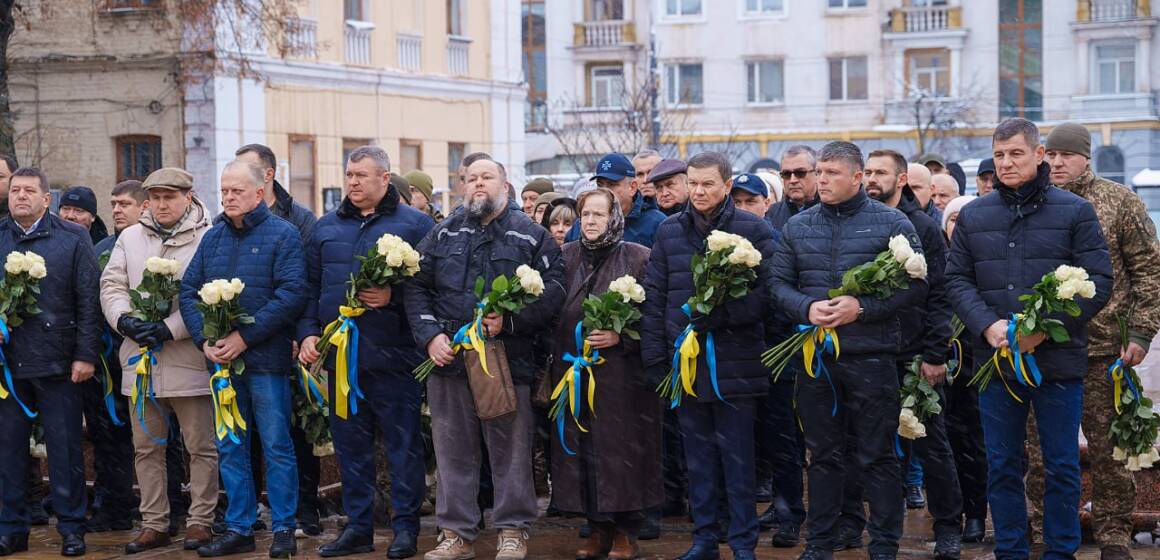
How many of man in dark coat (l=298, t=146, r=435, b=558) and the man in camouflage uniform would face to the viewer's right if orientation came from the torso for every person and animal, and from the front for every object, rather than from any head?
0

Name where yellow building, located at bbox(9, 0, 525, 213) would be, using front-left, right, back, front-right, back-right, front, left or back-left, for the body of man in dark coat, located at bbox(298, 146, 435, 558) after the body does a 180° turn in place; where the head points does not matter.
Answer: front-left

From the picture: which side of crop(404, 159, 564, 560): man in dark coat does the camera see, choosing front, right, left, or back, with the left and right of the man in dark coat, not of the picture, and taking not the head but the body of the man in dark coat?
front

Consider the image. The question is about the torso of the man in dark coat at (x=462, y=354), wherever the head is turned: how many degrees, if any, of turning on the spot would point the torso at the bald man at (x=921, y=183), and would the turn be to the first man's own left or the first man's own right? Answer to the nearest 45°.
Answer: approximately 135° to the first man's own left

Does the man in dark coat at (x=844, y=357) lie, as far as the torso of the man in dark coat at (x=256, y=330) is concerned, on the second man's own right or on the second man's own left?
on the second man's own left

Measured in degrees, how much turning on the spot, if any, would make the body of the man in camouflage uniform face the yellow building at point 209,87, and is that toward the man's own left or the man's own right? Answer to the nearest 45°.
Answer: approximately 90° to the man's own right

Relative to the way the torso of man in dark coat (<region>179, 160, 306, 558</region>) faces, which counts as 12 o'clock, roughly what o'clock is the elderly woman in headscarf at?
The elderly woman in headscarf is roughly at 8 o'clock from the man in dark coat.

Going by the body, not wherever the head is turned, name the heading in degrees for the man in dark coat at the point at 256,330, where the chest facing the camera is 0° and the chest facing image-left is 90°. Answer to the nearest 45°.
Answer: approximately 45°

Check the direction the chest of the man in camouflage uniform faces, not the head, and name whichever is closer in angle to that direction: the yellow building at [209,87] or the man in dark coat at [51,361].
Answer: the man in dark coat

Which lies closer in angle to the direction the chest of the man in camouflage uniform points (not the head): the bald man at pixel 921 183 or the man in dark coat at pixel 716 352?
the man in dark coat

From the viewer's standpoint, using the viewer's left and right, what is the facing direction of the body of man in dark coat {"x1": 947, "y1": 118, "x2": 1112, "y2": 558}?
facing the viewer and to the left of the viewer

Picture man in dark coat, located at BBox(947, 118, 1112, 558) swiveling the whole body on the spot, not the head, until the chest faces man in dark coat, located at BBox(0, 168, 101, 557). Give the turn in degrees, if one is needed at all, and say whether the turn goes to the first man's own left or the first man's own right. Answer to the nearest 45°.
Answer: approximately 45° to the first man's own right
